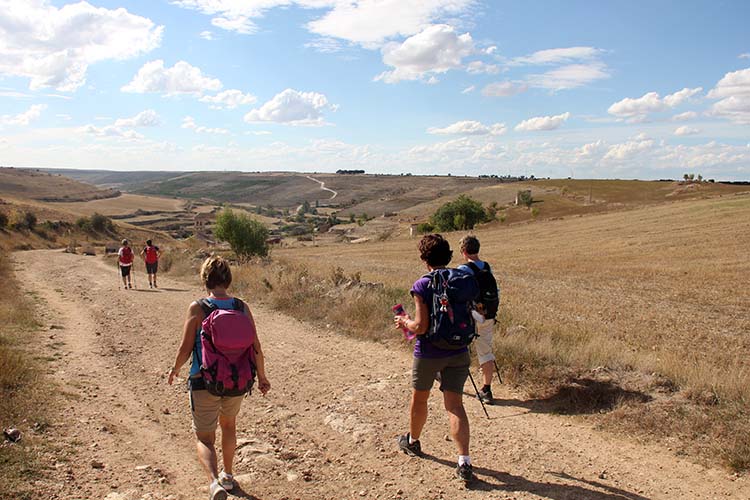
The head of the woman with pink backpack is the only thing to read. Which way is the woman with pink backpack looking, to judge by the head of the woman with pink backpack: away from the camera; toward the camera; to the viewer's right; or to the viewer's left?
away from the camera

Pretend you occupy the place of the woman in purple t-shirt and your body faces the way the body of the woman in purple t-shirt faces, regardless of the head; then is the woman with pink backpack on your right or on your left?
on your left

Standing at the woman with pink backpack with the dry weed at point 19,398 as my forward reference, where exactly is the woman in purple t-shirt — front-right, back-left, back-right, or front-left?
back-right

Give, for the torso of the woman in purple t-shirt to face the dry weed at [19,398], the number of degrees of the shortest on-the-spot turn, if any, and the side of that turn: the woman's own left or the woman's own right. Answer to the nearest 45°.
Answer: approximately 45° to the woman's own left

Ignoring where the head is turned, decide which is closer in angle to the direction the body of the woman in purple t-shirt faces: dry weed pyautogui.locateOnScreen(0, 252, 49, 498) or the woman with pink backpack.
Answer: the dry weed

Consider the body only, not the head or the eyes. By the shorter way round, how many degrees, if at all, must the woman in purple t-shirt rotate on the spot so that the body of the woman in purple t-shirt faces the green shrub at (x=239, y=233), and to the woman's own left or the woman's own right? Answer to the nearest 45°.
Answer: approximately 45° to the woman's own right

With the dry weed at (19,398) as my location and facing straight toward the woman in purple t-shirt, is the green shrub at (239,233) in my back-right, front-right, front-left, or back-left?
back-left

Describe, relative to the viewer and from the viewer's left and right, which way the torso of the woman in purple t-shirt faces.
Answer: facing away from the viewer and to the left of the viewer

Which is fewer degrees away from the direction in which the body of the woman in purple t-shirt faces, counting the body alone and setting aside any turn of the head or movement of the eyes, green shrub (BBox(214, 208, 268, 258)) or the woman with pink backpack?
the green shrub
